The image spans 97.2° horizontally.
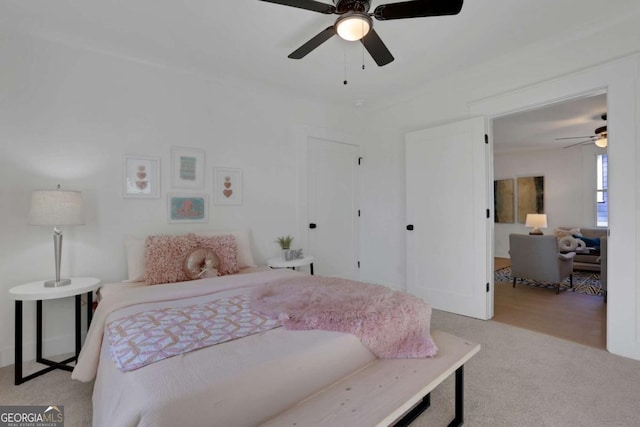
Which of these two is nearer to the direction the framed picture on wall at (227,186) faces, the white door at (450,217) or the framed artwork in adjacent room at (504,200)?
the white door

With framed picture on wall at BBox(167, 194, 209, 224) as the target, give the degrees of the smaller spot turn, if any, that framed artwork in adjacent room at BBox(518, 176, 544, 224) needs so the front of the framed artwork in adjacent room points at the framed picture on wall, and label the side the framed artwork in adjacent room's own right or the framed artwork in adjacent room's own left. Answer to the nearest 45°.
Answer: approximately 45° to the framed artwork in adjacent room's own right

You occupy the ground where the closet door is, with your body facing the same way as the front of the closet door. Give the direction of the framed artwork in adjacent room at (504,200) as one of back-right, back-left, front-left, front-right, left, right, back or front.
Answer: left

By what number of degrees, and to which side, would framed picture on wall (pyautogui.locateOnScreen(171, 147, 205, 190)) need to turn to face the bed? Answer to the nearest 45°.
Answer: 0° — it already faces it

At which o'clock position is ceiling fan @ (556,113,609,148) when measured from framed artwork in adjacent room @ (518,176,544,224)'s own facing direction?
The ceiling fan is roughly at 11 o'clock from the framed artwork in adjacent room.

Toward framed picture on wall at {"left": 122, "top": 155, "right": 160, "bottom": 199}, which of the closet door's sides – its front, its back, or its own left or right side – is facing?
right

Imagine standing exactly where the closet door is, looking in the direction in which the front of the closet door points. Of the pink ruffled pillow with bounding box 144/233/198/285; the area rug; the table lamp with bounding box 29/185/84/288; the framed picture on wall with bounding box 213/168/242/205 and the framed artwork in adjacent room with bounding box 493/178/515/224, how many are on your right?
3

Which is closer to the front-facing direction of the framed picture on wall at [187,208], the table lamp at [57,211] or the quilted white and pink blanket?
the quilted white and pink blanket

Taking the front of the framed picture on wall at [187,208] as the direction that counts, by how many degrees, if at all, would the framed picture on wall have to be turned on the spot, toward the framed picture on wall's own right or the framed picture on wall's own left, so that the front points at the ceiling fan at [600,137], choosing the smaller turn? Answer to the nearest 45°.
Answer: approximately 90° to the framed picture on wall's own left

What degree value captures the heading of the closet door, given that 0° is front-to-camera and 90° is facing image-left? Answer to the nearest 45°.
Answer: approximately 315°
